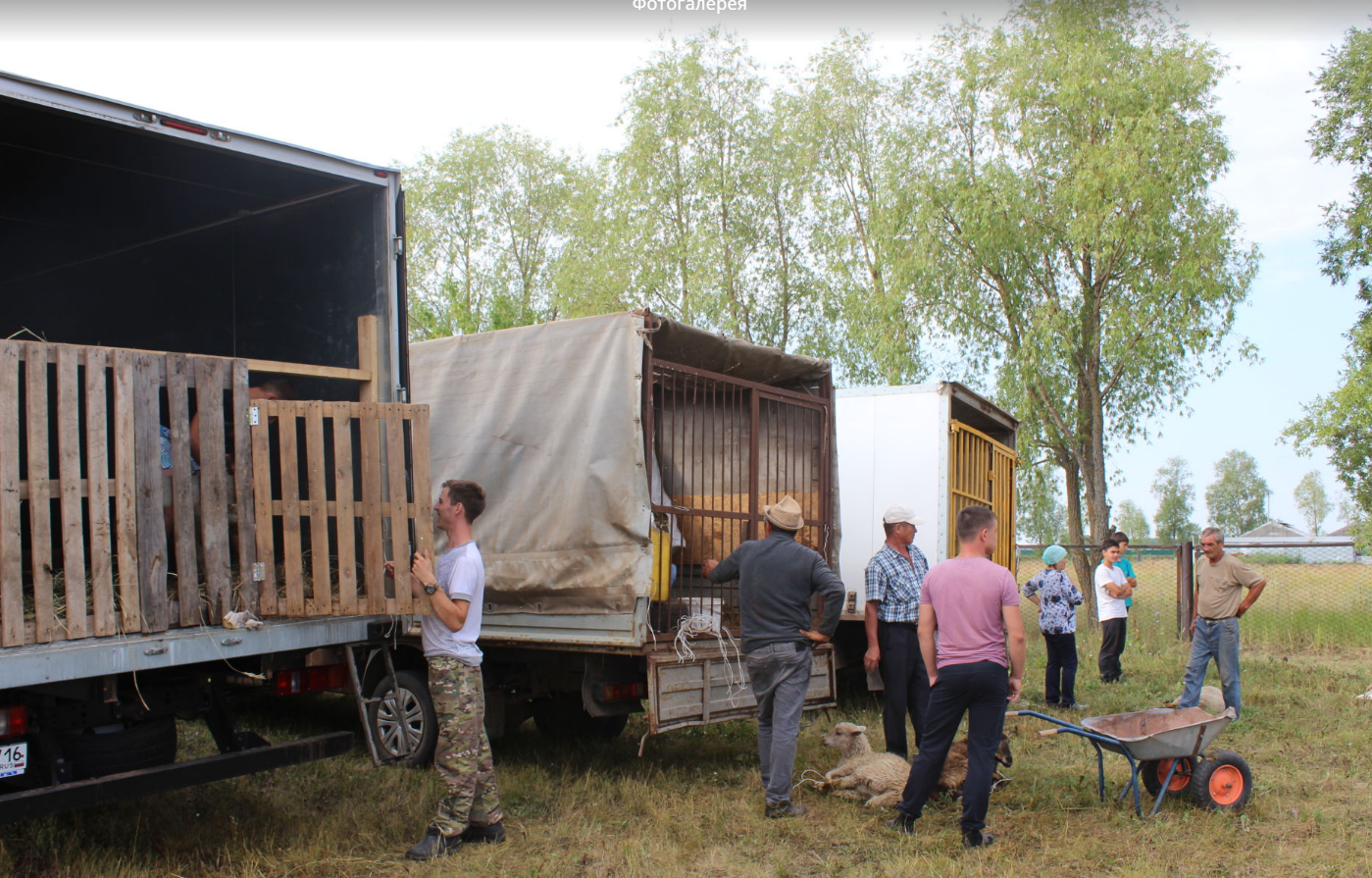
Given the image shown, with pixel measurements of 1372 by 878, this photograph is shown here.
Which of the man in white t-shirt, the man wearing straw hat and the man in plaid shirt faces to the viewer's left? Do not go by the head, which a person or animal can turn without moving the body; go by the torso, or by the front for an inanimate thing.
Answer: the man in white t-shirt

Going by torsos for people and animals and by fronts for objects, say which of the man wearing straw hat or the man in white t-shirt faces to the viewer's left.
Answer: the man in white t-shirt

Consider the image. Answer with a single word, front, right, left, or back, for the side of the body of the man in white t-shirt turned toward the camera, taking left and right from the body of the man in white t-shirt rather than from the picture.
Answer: left

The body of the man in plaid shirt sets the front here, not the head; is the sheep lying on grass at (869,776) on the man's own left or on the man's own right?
on the man's own right

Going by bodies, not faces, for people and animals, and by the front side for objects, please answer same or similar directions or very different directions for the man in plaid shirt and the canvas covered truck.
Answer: very different directions

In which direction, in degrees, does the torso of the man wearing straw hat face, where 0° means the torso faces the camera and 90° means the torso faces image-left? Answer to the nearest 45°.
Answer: approximately 180°

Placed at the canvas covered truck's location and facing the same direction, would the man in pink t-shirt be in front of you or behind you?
behind

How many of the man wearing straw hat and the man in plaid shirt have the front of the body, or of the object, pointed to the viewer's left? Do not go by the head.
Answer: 0

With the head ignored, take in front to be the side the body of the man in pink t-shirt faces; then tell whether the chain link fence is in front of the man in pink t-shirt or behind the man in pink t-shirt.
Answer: in front

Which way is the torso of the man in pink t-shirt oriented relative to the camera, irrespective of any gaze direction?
away from the camera

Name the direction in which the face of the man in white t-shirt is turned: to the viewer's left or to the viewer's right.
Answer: to the viewer's left

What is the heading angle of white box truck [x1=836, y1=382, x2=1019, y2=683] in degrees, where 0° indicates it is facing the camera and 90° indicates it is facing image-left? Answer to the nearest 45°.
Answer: approximately 135°

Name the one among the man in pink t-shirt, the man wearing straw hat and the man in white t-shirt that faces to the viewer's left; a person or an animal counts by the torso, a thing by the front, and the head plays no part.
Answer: the man in white t-shirt

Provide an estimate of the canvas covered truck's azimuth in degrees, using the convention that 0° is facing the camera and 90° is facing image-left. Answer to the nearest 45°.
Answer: approximately 135°
